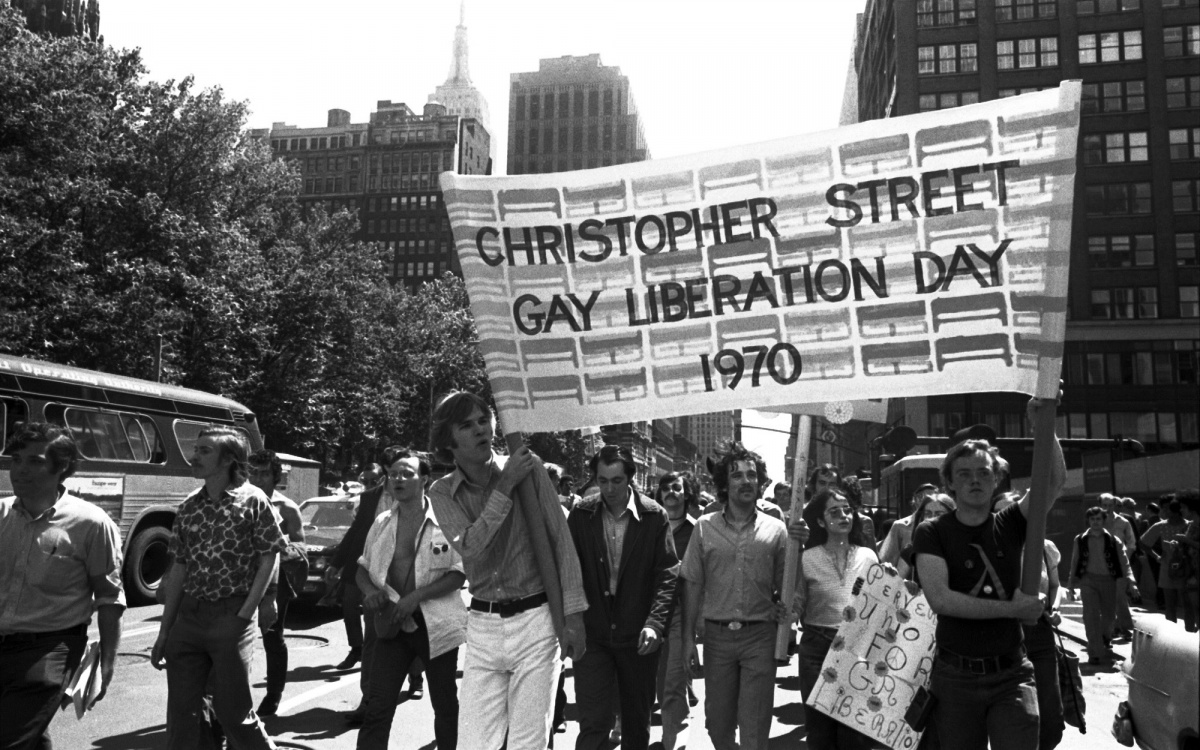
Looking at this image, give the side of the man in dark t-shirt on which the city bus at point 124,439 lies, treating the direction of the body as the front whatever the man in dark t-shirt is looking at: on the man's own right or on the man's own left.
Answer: on the man's own right

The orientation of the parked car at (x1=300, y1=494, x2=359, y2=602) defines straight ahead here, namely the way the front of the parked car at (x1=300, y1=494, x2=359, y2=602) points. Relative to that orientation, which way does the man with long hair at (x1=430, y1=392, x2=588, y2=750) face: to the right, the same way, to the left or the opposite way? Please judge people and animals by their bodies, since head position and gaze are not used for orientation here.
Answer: the same way

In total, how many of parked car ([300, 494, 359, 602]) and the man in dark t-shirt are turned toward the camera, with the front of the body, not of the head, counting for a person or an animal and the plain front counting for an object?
2

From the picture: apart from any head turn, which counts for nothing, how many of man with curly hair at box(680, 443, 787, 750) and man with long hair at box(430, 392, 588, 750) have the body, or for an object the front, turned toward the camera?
2

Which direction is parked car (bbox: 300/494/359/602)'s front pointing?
toward the camera

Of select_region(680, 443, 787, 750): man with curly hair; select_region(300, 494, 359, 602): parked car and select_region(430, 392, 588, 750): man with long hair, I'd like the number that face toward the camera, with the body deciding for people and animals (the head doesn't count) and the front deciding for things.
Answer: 3

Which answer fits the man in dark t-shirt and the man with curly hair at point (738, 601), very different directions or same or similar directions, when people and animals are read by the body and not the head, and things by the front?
same or similar directions

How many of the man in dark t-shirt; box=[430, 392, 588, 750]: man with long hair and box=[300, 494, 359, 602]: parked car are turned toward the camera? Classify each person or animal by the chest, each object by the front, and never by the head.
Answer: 3

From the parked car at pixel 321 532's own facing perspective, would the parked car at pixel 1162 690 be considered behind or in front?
in front

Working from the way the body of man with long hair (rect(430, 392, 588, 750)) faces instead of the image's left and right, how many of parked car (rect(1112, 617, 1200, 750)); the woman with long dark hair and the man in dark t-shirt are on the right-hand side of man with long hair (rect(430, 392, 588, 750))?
0

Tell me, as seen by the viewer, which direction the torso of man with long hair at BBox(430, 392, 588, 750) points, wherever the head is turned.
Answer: toward the camera

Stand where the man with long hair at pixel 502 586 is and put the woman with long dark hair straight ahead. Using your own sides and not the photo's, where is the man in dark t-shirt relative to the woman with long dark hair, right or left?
right

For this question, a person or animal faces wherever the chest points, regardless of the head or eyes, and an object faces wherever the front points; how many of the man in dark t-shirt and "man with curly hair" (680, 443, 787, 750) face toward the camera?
2

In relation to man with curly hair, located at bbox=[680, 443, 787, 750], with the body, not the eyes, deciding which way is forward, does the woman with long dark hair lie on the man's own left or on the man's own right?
on the man's own left

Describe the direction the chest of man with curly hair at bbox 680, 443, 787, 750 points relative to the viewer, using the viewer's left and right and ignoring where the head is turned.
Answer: facing the viewer
